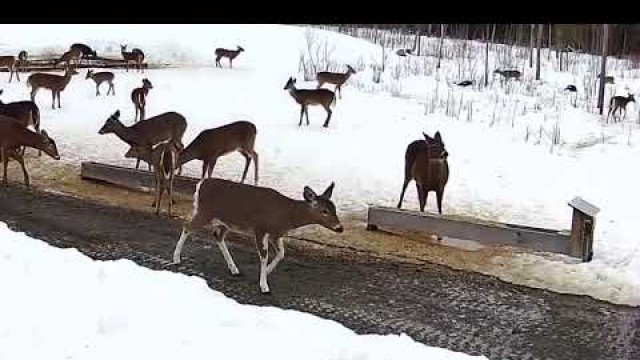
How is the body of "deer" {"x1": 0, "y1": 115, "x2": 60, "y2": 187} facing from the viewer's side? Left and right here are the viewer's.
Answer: facing to the right of the viewer

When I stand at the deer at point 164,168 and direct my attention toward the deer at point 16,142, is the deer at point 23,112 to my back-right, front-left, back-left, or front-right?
front-right

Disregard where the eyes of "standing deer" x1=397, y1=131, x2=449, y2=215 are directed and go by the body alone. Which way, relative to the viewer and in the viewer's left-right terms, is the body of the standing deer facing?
facing the viewer and to the right of the viewer

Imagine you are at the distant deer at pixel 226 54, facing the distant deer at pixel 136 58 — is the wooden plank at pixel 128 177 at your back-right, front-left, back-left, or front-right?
front-left

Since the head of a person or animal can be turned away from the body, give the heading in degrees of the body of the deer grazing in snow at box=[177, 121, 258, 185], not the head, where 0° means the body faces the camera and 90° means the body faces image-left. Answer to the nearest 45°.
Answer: approximately 90°

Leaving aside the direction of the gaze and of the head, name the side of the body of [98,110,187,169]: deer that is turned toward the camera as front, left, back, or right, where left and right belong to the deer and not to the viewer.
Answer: left

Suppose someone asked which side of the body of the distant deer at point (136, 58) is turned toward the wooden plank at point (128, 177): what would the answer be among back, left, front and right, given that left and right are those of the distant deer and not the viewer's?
left

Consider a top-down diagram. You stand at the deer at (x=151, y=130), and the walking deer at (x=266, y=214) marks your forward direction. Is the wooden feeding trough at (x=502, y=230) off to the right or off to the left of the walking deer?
left

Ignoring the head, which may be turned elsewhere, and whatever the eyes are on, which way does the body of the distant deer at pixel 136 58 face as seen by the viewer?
to the viewer's left

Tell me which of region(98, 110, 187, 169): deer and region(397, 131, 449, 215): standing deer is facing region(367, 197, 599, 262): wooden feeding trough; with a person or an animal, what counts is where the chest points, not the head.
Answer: the standing deer

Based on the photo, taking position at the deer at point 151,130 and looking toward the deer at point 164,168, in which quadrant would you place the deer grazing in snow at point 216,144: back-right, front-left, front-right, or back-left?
front-left

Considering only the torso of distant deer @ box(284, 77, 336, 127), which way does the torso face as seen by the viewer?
to the viewer's left

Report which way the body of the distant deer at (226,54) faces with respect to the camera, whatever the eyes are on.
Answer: to the viewer's right

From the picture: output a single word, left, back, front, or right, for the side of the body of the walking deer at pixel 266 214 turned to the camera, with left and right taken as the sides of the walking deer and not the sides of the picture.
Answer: right

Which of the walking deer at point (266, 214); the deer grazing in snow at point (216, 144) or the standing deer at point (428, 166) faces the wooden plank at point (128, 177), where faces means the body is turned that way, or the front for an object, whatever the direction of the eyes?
the deer grazing in snow

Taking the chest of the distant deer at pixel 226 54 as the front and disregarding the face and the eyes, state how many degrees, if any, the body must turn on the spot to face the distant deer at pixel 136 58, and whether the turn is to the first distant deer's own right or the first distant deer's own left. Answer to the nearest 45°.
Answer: approximately 135° to the first distant deer's own right

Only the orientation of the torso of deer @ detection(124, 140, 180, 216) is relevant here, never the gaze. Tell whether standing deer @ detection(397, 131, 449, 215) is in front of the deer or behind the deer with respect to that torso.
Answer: behind
